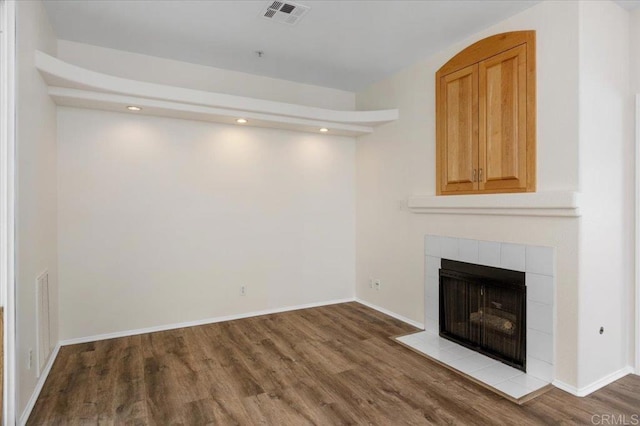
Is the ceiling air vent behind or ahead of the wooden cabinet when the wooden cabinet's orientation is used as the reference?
ahead

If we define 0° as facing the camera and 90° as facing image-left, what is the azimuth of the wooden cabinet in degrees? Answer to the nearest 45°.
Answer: approximately 45°
